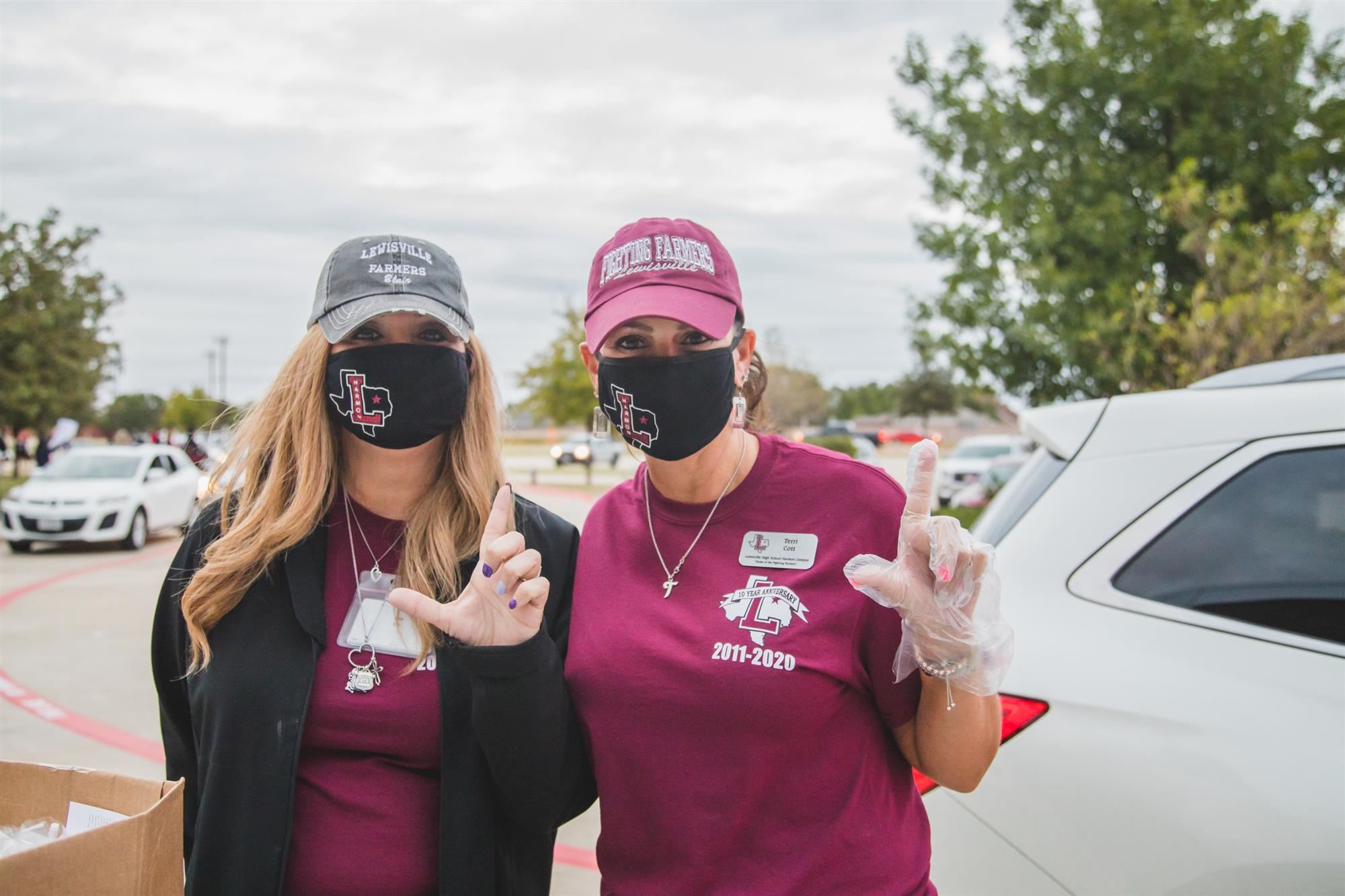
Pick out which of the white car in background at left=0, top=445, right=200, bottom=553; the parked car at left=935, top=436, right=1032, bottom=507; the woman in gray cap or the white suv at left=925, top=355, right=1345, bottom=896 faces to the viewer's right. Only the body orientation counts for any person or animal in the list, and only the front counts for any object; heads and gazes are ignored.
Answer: the white suv

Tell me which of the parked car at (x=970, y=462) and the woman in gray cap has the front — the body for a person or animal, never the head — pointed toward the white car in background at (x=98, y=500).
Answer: the parked car

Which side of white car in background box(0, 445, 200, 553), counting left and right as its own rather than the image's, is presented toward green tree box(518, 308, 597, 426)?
back

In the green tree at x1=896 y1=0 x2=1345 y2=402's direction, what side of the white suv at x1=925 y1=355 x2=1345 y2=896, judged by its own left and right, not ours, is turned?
left

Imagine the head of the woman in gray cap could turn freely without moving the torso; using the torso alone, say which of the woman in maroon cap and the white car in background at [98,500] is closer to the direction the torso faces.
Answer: the woman in maroon cap

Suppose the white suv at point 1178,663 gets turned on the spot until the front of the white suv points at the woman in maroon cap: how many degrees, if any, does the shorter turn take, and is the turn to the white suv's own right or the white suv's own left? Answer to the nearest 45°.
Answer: approximately 135° to the white suv's own right

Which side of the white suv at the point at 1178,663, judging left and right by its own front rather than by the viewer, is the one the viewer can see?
right

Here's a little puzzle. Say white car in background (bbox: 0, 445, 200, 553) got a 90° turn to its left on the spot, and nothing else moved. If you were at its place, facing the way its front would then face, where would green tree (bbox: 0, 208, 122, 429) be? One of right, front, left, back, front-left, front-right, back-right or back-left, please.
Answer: back-left

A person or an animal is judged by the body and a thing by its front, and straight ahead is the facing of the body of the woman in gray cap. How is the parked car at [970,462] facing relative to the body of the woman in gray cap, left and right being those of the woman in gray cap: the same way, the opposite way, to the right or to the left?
to the right

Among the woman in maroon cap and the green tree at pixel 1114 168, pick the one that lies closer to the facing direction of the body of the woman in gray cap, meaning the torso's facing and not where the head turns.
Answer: the woman in maroon cap

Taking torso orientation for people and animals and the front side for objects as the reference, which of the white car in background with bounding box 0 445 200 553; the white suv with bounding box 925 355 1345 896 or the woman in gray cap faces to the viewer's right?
the white suv

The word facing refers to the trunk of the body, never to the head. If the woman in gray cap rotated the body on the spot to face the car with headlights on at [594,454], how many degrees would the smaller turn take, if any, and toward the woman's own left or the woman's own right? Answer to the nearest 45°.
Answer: approximately 180°
